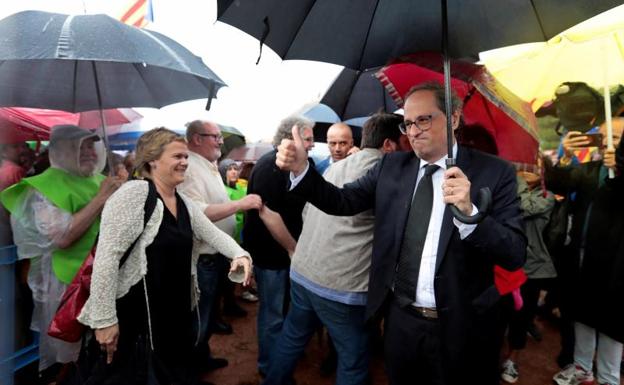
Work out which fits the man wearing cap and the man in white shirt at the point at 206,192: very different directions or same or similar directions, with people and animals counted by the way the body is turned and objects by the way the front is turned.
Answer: same or similar directions

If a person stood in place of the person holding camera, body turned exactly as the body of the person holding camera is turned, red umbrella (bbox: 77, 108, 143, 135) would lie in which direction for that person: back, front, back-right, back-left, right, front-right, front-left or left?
front-right

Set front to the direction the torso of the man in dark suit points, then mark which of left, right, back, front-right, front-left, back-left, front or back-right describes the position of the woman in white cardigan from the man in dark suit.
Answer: front-right

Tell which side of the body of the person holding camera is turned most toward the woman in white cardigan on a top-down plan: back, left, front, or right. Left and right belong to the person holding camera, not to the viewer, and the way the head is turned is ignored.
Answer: front

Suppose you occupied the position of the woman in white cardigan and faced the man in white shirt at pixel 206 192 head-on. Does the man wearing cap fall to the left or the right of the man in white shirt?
left

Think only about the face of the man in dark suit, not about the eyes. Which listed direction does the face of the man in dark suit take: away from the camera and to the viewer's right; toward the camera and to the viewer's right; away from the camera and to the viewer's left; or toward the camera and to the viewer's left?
toward the camera and to the viewer's left

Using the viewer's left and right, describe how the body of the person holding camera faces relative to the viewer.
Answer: facing the viewer and to the left of the viewer

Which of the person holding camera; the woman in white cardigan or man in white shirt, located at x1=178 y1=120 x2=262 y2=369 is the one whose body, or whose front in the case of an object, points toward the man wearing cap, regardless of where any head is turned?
the person holding camera

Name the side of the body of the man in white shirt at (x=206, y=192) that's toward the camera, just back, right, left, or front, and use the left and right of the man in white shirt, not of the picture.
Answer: right

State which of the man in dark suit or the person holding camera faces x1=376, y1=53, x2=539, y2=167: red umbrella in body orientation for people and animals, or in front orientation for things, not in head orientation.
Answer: the person holding camera

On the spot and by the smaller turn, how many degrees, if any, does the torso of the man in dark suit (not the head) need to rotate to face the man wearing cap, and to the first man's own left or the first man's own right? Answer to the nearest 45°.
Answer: approximately 45° to the first man's own right

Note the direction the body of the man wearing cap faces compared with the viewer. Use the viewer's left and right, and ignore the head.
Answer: facing the viewer and to the right of the viewer
